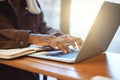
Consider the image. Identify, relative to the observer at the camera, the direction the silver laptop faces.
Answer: facing away from the viewer and to the left of the viewer

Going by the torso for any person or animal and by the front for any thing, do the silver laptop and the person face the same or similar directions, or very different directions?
very different directions

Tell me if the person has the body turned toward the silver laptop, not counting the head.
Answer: yes

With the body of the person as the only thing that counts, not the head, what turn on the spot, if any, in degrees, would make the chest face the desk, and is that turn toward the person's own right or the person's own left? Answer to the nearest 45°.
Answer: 0° — they already face it

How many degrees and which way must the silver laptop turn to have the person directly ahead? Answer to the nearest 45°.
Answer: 0° — it already faces them
